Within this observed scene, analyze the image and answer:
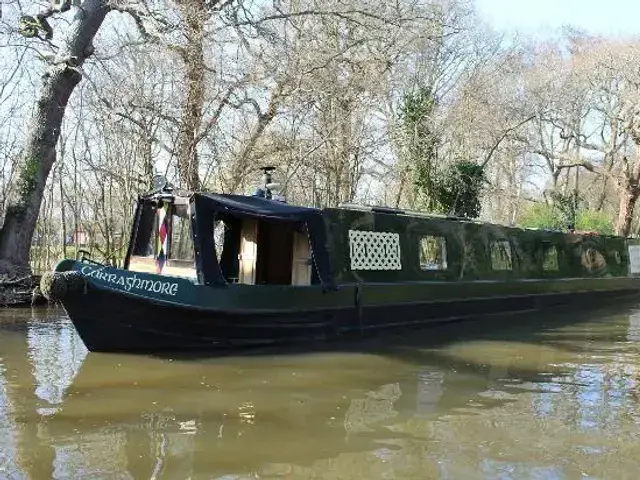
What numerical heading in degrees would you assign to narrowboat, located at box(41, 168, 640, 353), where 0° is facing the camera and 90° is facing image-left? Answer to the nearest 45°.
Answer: approximately 45°
